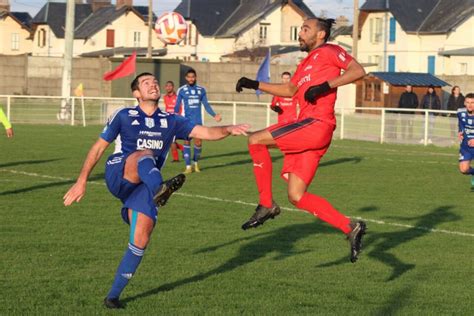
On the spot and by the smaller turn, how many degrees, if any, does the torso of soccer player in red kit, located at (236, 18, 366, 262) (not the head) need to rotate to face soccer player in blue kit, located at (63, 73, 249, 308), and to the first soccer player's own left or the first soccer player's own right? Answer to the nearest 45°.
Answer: approximately 45° to the first soccer player's own left

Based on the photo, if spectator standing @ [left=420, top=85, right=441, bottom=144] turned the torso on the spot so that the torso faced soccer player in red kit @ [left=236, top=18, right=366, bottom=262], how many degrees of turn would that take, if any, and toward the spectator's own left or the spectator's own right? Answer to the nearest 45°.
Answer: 0° — they already face them

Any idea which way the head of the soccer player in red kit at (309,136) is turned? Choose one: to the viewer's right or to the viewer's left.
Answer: to the viewer's left

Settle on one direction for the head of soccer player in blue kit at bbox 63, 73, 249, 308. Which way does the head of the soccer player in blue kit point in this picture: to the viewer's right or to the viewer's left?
to the viewer's right

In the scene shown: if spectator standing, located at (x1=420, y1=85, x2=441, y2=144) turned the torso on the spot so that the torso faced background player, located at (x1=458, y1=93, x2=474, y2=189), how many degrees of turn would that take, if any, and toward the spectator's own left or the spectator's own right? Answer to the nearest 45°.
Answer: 0° — they already face them

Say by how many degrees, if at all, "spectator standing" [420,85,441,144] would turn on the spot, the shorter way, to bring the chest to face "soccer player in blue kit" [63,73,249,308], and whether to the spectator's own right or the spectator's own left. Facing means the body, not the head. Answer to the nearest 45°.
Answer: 0° — they already face them

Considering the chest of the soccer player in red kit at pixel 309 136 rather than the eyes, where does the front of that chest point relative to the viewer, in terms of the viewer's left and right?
facing to the left of the viewer

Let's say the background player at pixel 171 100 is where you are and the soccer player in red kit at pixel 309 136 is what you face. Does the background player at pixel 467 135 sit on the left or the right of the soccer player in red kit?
left

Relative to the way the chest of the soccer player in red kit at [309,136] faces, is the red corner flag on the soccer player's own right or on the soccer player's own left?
on the soccer player's own right

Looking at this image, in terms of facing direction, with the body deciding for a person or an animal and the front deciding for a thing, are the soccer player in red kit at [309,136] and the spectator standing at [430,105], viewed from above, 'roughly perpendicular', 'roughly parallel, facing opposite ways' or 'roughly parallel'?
roughly perpendicular

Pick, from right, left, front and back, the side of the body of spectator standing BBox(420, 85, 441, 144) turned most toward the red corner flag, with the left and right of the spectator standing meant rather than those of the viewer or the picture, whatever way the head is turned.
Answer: right

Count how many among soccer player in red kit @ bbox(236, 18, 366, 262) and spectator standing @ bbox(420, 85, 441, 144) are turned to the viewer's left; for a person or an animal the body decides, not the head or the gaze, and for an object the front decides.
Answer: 1

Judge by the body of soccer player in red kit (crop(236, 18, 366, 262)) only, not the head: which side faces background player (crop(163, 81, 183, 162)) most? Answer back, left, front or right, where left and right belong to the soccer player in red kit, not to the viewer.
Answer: right

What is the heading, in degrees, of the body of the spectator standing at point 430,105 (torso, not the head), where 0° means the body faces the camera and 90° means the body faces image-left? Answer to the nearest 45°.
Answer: approximately 0°
